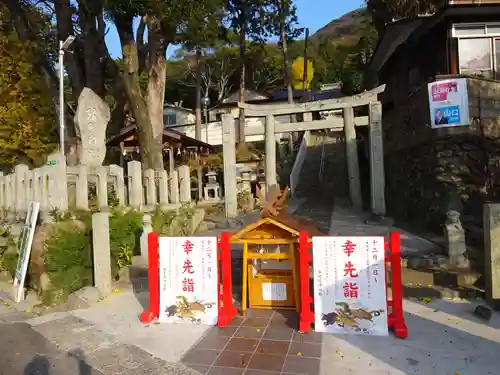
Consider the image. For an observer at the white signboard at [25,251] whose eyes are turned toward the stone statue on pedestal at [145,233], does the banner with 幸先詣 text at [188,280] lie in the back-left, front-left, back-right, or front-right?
front-right

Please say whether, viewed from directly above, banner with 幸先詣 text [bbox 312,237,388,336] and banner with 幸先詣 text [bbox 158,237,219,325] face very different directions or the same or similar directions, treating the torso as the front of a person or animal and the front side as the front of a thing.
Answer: same or similar directions

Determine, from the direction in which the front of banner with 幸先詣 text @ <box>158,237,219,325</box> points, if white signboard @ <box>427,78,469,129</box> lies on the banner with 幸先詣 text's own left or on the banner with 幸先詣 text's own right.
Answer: on the banner with 幸先詣 text's own left

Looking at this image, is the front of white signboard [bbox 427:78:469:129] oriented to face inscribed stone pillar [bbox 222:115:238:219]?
no

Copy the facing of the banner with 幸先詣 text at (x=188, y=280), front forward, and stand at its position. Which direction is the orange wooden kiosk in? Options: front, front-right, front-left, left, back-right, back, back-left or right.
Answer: left

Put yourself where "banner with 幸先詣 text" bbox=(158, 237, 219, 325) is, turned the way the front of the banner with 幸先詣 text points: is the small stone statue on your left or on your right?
on your left

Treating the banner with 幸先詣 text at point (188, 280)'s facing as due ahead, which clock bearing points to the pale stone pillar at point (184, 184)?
The pale stone pillar is roughly at 6 o'clock from the banner with 幸先詣 text.

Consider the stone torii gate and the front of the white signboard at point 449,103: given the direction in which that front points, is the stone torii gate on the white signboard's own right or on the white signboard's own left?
on the white signboard's own right

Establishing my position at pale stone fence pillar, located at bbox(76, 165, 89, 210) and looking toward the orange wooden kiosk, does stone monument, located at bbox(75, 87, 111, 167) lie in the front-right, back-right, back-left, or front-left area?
back-left

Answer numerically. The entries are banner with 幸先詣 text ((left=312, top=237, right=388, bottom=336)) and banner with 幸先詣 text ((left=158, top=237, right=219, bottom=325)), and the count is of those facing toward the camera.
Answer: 2

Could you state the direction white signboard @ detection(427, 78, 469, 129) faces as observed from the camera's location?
facing the viewer and to the left of the viewer

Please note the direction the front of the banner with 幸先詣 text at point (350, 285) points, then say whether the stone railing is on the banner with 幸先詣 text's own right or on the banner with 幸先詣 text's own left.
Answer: on the banner with 幸先詣 text's own right

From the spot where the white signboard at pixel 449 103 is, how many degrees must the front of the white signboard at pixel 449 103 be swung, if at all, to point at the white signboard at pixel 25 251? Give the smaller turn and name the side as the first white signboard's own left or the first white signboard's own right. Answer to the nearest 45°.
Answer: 0° — it already faces it

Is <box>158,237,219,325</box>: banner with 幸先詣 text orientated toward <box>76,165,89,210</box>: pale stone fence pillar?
no

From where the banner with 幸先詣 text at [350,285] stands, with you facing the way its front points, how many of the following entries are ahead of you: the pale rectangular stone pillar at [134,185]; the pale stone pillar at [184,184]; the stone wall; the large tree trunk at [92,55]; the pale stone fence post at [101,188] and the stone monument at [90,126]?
0

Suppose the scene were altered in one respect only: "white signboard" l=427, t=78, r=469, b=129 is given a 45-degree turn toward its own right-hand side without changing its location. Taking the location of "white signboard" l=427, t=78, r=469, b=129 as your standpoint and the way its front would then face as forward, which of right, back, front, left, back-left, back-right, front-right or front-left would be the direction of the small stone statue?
left

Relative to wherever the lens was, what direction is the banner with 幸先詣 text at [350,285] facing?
facing the viewer
